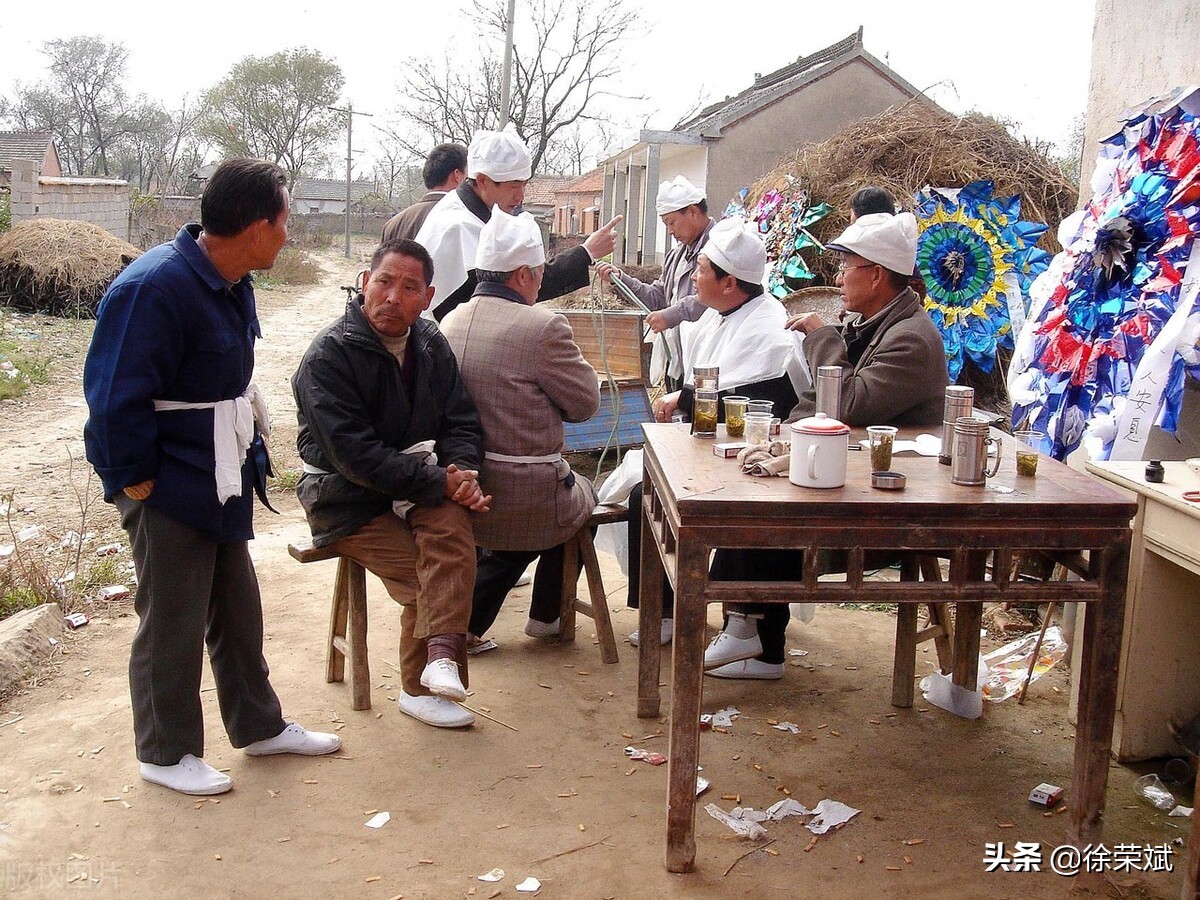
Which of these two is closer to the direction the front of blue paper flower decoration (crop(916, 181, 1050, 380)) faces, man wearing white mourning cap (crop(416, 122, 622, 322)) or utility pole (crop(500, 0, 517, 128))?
the man wearing white mourning cap

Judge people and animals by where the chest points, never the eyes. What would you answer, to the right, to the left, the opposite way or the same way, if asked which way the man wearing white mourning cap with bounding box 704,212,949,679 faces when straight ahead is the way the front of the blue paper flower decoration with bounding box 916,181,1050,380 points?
to the right

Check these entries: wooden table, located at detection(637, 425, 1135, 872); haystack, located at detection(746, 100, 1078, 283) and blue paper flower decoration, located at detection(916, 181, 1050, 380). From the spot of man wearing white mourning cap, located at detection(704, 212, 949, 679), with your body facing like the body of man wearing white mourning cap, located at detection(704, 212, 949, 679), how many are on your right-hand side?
2

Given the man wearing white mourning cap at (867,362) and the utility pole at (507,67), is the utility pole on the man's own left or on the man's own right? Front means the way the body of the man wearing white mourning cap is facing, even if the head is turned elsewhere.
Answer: on the man's own right

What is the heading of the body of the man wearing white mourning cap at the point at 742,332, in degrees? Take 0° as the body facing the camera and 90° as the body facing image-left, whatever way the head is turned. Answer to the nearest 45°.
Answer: approximately 90°

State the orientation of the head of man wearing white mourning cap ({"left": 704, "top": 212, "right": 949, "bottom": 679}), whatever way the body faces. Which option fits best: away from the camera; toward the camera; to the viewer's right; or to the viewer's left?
to the viewer's left

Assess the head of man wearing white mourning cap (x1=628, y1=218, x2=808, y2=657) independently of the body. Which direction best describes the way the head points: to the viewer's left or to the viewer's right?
to the viewer's left

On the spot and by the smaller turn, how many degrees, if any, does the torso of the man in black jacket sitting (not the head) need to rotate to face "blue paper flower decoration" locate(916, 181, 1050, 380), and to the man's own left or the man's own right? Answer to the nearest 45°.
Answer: approximately 90° to the man's own left

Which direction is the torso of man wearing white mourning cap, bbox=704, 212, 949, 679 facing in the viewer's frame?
to the viewer's left

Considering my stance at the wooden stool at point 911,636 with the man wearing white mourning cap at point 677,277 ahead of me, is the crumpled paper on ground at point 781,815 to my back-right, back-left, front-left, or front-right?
back-left

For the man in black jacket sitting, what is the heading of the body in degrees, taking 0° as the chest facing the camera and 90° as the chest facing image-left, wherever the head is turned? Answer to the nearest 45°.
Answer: approximately 315°

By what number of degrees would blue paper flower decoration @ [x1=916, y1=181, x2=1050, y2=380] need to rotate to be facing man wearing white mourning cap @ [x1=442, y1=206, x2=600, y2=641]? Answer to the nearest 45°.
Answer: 0° — it already faces them

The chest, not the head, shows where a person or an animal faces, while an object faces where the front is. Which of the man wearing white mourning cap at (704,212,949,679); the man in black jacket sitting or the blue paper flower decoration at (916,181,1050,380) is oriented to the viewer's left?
the man wearing white mourning cap
